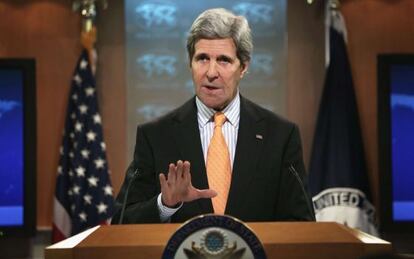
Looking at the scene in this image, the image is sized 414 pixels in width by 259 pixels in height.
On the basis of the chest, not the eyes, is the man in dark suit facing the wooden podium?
yes

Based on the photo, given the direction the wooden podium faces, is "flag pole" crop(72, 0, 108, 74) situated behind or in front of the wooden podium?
behind

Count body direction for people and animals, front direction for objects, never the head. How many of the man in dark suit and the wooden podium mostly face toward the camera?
2

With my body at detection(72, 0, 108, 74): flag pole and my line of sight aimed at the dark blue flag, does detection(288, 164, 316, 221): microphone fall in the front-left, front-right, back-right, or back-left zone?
front-right

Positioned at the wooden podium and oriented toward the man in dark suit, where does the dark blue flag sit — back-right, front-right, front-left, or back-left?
front-right

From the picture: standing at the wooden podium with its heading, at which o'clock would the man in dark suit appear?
The man in dark suit is roughly at 6 o'clock from the wooden podium.

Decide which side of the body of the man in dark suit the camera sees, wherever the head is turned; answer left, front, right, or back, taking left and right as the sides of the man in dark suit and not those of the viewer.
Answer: front

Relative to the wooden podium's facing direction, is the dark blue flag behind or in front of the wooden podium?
behind

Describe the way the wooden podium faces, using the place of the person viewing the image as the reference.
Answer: facing the viewer

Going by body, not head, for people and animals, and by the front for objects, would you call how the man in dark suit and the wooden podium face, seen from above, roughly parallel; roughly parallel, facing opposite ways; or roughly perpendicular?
roughly parallel
